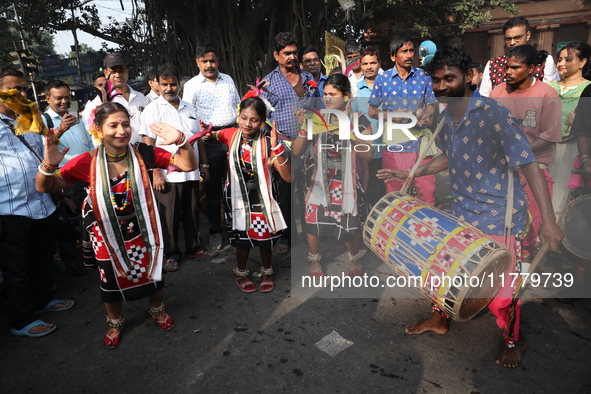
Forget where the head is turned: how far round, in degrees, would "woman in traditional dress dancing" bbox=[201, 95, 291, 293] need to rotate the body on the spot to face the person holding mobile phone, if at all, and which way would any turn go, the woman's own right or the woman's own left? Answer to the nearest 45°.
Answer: approximately 135° to the woman's own right

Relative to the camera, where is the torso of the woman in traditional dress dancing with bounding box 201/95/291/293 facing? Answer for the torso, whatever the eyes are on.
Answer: toward the camera

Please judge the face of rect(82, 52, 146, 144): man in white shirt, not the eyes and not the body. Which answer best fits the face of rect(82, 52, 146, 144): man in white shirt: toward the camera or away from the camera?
toward the camera

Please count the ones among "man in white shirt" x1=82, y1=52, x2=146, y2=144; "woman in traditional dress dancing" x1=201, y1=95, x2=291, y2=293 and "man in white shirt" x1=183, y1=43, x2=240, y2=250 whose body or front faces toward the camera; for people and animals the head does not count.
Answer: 3

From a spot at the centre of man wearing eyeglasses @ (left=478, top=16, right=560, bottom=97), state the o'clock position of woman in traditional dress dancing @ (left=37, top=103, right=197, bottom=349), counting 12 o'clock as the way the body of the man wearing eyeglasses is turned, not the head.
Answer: The woman in traditional dress dancing is roughly at 1 o'clock from the man wearing eyeglasses.

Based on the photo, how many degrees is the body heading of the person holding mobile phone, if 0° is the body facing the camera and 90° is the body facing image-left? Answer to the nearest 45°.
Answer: approximately 315°

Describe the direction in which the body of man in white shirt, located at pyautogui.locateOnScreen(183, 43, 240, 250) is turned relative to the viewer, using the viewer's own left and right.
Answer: facing the viewer

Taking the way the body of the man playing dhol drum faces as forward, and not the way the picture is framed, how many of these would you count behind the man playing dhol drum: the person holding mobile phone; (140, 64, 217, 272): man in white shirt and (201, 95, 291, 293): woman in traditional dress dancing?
0

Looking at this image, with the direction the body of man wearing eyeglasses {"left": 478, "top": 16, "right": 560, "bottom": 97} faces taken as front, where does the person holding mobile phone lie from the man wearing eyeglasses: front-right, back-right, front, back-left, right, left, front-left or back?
front-right

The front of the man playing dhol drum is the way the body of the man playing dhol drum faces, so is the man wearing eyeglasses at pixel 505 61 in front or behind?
behind

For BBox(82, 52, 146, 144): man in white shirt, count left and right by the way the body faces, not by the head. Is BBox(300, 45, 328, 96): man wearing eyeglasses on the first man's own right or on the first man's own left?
on the first man's own left

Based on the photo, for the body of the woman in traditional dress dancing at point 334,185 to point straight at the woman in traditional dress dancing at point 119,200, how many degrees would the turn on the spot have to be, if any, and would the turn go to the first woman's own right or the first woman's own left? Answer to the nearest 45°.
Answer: approximately 45° to the first woman's own right

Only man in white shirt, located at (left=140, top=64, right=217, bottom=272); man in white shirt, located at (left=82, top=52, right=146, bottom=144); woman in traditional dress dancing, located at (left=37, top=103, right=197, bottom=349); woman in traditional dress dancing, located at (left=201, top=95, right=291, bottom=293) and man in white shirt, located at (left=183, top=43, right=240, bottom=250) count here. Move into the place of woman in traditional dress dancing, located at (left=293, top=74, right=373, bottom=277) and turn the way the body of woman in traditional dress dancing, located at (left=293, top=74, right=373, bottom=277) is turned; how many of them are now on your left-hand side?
0

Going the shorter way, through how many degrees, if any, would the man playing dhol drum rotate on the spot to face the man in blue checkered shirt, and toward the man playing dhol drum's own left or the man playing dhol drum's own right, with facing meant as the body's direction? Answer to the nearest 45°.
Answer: approximately 90° to the man playing dhol drum's own right

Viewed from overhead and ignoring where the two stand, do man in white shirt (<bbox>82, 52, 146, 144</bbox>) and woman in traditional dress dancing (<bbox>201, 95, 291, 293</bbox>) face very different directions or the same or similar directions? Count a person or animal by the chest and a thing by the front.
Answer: same or similar directions

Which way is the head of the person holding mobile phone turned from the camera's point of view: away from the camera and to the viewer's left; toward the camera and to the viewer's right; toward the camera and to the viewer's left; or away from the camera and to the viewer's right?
toward the camera and to the viewer's right

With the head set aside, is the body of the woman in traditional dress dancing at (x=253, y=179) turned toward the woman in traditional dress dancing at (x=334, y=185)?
no

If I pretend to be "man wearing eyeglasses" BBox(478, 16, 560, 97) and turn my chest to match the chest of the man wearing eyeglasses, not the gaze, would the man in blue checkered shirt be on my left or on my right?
on my right

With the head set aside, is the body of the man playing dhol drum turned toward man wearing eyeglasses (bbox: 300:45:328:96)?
no

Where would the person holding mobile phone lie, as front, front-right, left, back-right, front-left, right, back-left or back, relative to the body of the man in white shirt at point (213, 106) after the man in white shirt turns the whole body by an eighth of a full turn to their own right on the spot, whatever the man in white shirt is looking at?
front-right
